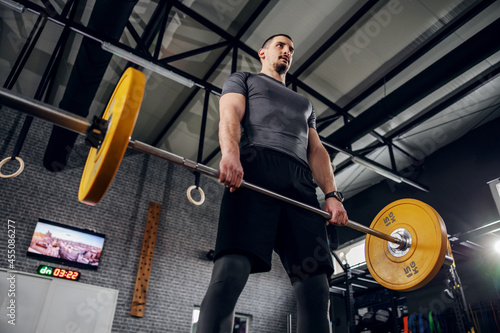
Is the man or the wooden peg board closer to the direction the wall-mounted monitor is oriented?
the man

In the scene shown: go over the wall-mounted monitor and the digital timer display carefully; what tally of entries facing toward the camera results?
2

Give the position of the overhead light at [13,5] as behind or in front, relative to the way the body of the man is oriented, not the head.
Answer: behind

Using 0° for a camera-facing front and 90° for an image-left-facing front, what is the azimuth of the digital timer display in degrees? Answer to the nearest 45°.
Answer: approximately 0°

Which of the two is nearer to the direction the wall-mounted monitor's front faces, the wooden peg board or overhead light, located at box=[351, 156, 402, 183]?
the overhead light

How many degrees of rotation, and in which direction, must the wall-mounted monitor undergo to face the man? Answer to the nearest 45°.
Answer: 0° — it already faces them
